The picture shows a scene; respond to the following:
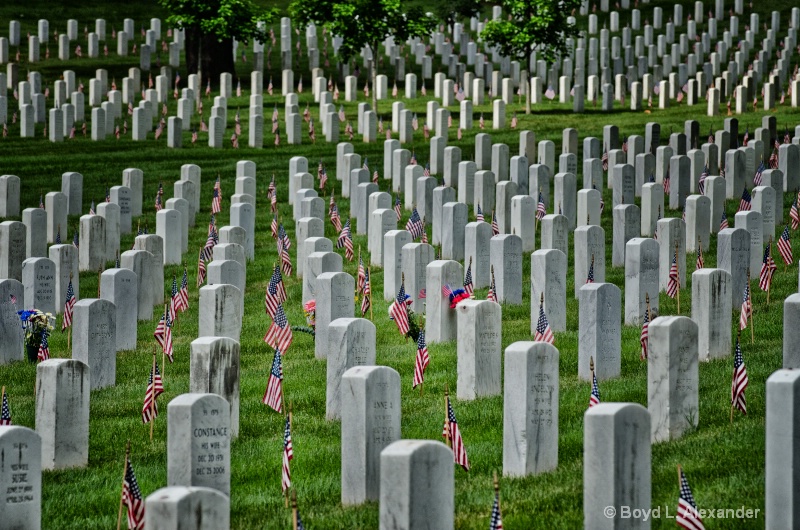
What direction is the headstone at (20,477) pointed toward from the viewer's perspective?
toward the camera

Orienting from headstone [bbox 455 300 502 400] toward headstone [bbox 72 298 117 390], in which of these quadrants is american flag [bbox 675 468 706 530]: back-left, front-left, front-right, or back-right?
back-left

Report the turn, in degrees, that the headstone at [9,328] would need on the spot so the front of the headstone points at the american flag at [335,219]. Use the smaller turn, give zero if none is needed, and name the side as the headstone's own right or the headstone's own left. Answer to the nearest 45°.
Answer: approximately 135° to the headstone's own left

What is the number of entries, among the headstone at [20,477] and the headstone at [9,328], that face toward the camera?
2

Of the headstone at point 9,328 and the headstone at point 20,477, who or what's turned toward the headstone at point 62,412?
the headstone at point 9,328

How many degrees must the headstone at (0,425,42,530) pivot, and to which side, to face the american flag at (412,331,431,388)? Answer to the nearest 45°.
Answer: approximately 135° to its left

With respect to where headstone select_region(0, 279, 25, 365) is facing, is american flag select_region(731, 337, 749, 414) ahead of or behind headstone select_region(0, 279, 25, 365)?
ahead

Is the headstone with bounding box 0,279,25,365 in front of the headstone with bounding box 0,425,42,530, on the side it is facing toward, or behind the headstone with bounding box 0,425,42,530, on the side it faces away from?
behind

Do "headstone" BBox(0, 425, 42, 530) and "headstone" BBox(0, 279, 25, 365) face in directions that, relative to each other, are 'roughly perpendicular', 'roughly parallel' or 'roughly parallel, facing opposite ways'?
roughly parallel

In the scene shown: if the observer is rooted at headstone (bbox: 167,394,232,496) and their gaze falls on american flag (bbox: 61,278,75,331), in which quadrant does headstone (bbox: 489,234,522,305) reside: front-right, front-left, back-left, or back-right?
front-right
